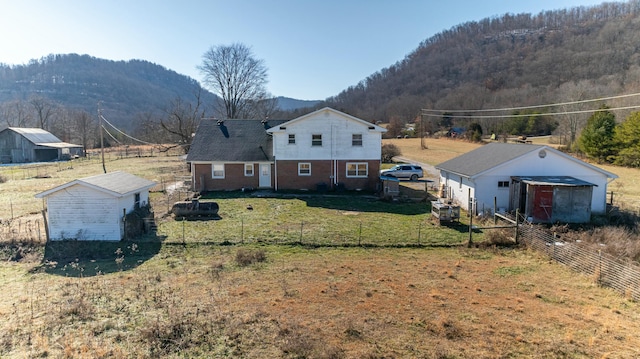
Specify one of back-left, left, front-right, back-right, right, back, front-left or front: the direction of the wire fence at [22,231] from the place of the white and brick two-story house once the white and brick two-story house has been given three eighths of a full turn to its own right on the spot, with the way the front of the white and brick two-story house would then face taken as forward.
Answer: right

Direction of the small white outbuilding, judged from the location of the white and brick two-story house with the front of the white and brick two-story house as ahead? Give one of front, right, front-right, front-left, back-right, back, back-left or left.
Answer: back-left

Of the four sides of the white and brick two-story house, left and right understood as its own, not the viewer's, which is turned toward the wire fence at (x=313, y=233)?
back

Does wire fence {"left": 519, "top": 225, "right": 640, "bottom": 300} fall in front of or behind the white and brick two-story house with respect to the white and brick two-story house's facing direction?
behind

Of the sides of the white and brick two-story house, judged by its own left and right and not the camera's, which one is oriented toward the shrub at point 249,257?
back

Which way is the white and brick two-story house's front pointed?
away from the camera

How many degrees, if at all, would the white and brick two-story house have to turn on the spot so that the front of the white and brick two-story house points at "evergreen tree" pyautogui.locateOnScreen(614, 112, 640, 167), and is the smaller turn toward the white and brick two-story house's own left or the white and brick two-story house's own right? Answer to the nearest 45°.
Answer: approximately 90° to the white and brick two-story house's own right
